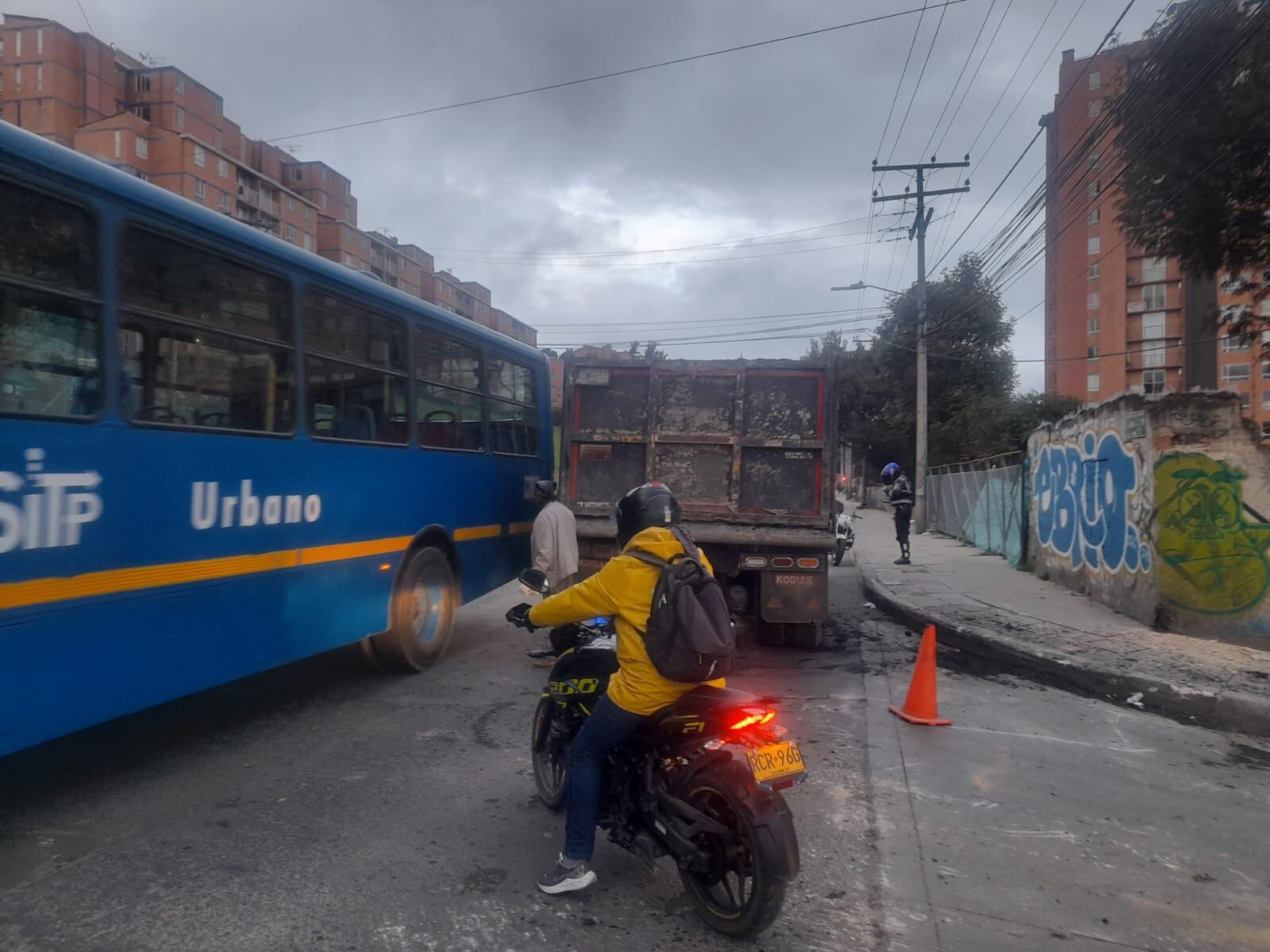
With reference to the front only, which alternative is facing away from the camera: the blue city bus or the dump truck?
the dump truck

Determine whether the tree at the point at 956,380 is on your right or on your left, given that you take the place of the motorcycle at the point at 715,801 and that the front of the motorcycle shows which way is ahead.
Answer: on your right

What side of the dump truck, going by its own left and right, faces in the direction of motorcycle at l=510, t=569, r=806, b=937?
back

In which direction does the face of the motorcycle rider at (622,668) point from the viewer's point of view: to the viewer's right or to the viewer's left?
to the viewer's left

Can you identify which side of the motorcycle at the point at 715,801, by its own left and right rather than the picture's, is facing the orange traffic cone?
right

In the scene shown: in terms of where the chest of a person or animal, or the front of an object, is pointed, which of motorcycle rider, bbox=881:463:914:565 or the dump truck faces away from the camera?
the dump truck

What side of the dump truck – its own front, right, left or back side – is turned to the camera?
back

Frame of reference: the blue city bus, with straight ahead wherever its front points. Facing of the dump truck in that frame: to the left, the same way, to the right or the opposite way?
the opposite way

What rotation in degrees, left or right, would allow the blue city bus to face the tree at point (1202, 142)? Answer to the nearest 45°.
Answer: approximately 135° to its left
